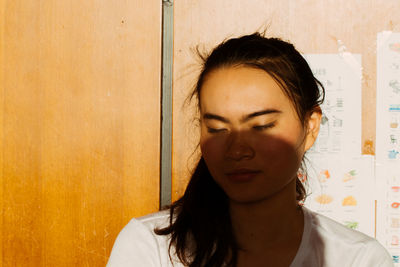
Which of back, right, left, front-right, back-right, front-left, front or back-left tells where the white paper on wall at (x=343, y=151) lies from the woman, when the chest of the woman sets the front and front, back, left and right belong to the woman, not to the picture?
back-left

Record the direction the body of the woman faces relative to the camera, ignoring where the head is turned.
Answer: toward the camera

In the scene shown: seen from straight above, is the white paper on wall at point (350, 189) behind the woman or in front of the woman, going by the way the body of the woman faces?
behind

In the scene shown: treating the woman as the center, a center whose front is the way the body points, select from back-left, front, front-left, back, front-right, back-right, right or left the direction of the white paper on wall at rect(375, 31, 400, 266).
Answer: back-left
